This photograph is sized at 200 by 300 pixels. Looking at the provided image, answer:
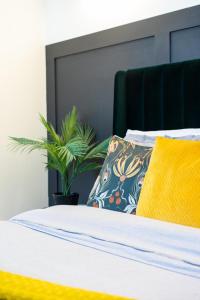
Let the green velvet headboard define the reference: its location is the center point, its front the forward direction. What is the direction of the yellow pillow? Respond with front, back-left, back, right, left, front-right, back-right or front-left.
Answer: front-left

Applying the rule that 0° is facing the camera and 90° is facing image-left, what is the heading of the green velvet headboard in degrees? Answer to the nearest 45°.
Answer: approximately 45°

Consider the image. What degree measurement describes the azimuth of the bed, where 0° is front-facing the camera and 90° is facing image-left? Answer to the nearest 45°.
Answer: approximately 45°

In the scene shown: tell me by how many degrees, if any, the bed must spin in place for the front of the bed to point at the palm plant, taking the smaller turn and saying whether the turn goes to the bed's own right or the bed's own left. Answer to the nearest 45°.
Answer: approximately 135° to the bed's own right
